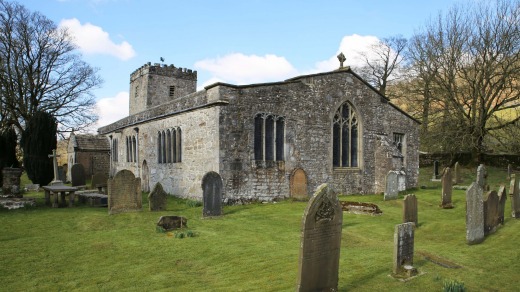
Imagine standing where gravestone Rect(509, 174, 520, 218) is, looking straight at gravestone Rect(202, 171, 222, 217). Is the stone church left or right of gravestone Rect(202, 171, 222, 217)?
right

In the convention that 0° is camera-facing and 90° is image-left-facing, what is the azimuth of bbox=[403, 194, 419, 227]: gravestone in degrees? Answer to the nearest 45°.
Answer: approximately 0°

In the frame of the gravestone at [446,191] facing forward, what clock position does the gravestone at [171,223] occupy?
the gravestone at [171,223] is roughly at 3 o'clock from the gravestone at [446,191].

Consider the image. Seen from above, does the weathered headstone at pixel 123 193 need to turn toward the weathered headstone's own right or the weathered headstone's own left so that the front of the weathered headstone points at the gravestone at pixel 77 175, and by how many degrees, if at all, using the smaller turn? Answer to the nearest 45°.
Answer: approximately 180°

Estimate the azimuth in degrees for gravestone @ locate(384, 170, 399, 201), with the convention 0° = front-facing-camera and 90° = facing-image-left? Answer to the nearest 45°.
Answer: approximately 0°

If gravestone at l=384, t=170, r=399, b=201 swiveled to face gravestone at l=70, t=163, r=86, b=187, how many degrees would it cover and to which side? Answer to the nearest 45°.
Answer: approximately 90° to its right

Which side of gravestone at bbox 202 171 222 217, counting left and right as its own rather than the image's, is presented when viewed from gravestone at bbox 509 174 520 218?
left
